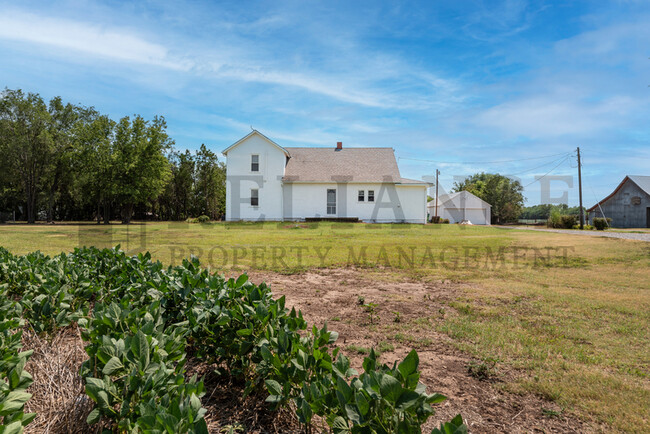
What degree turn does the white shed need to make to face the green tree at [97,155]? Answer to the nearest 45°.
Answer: approximately 45° to its right

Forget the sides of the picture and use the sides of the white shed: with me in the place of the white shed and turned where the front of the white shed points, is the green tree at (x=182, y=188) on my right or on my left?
on my right

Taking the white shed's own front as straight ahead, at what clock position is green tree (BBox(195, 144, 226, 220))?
The green tree is roughly at 2 o'clock from the white shed.

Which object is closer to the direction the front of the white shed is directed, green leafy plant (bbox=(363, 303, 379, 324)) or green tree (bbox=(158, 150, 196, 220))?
the green leafy plant

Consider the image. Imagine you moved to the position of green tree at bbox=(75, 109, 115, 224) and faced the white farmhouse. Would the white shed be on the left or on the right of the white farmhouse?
left

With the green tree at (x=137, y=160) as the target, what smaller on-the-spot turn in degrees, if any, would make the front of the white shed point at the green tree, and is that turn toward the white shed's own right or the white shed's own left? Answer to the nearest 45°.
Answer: approximately 45° to the white shed's own right

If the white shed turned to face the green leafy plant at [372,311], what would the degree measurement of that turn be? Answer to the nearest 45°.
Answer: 0° — it already faces it

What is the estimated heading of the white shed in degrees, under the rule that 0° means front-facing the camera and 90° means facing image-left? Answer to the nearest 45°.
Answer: approximately 0°

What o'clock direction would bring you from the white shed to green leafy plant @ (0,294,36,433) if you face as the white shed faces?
The green leafy plant is roughly at 12 o'clock from the white shed.
